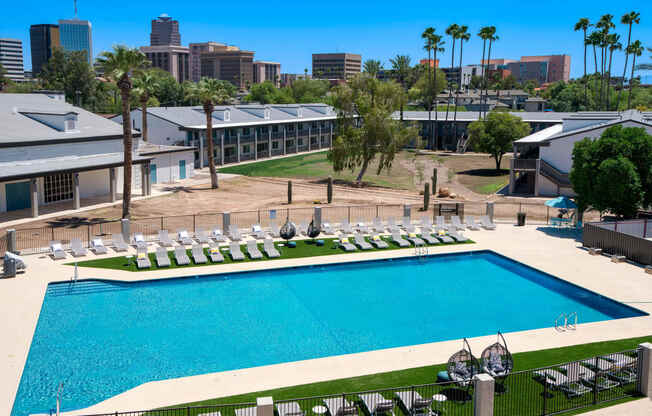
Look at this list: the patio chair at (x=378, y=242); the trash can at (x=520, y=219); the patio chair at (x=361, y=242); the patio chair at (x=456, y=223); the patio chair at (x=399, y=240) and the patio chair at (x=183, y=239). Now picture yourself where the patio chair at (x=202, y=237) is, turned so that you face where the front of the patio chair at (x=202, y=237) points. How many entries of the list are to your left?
5

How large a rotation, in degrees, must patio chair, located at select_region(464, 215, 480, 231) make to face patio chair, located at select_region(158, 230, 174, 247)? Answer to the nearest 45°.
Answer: approximately 90° to its right

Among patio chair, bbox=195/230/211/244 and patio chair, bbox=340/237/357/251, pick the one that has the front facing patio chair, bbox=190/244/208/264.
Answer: patio chair, bbox=195/230/211/244

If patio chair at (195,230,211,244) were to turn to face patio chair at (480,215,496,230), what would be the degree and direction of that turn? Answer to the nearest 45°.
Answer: approximately 90° to its left

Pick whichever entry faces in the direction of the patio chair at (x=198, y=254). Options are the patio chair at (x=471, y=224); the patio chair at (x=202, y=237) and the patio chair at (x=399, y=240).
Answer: the patio chair at (x=202, y=237)

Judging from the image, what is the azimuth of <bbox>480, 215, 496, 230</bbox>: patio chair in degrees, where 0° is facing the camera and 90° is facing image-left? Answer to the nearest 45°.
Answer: approximately 315°

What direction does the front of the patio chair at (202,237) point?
toward the camera

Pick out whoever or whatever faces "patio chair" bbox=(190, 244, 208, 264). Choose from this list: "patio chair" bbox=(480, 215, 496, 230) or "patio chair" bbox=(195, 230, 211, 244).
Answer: "patio chair" bbox=(195, 230, 211, 244)

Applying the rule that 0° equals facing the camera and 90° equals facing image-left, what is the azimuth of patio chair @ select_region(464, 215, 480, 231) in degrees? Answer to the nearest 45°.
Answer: approximately 315°

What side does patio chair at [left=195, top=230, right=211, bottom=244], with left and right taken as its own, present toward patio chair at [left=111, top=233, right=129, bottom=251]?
right

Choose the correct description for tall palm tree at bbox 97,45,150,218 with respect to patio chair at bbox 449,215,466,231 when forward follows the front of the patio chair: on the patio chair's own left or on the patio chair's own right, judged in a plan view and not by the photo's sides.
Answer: on the patio chair's own right

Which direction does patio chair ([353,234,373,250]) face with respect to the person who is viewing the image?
facing the viewer and to the right of the viewer

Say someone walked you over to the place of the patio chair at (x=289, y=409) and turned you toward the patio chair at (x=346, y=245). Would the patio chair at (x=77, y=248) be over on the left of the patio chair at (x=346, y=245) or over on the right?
left

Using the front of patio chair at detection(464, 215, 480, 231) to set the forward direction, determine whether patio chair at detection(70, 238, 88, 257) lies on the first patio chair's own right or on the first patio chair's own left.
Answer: on the first patio chair's own right
